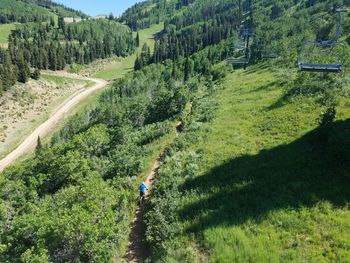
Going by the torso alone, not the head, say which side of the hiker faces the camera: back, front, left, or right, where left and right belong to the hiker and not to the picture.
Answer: back

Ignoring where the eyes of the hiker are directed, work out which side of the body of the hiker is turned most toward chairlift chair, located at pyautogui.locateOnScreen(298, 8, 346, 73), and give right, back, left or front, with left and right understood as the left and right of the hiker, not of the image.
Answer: right
